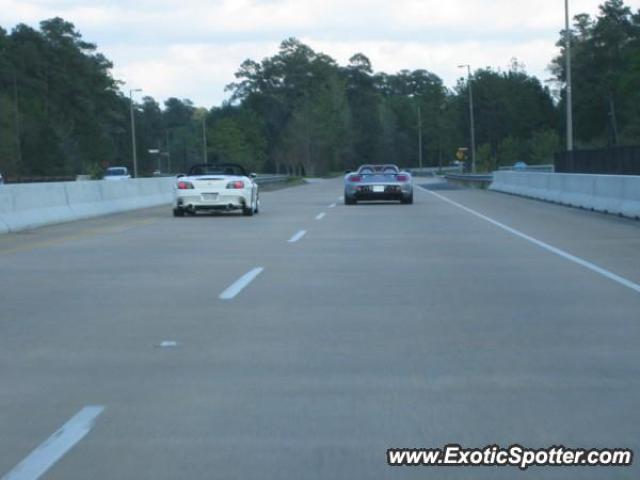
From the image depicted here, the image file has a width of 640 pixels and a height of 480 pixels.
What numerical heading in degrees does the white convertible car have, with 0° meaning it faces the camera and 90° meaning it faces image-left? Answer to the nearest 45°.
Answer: approximately 180°

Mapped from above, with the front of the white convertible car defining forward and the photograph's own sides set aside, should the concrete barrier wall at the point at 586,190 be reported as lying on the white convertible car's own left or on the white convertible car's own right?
on the white convertible car's own right

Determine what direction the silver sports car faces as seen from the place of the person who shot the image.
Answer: facing away from the viewer

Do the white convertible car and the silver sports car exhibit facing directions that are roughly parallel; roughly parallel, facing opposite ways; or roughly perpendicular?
roughly parallel

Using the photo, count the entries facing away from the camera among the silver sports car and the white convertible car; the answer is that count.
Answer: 2

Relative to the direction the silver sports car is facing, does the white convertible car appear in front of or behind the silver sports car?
behind

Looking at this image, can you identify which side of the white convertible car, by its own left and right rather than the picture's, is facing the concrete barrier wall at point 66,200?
left

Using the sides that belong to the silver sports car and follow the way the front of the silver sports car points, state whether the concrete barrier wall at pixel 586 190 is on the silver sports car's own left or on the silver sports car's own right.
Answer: on the silver sports car's own right

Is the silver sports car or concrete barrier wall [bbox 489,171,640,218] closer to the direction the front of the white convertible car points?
the silver sports car

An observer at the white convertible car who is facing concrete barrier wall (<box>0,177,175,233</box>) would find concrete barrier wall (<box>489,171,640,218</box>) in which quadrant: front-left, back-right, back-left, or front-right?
back-right

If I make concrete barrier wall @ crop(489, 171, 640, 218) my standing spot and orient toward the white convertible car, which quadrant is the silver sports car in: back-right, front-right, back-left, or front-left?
front-right

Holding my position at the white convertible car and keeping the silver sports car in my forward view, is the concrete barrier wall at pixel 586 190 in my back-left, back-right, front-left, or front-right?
front-right

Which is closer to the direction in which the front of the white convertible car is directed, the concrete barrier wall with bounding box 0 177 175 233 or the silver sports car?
the silver sports car

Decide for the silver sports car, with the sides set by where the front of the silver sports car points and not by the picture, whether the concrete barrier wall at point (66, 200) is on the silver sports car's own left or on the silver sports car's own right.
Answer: on the silver sports car's own left
